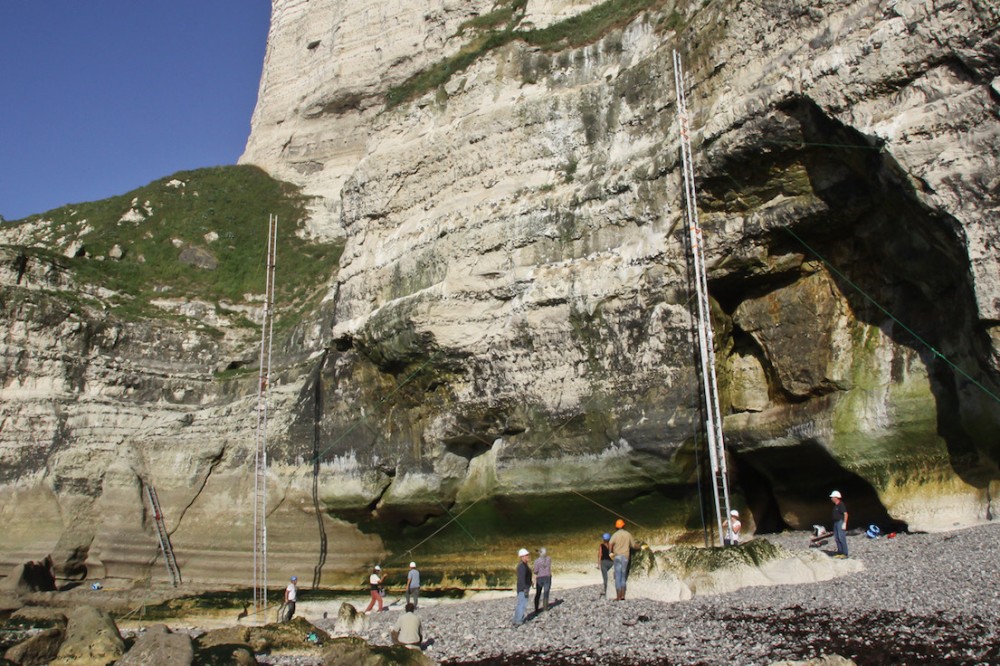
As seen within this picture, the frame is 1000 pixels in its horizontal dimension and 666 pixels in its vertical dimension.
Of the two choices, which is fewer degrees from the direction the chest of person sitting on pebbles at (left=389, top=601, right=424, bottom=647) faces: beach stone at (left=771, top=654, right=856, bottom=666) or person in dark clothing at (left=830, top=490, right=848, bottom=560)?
the person in dark clothing

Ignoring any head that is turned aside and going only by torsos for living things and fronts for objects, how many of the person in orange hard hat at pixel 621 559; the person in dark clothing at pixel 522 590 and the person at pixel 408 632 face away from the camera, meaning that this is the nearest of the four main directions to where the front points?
2

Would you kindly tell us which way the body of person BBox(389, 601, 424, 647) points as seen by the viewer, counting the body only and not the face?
away from the camera

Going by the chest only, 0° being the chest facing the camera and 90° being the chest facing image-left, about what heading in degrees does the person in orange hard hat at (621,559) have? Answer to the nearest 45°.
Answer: approximately 180°

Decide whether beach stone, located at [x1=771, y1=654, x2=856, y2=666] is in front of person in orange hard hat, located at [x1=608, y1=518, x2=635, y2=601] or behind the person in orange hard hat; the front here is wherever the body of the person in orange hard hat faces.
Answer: behind

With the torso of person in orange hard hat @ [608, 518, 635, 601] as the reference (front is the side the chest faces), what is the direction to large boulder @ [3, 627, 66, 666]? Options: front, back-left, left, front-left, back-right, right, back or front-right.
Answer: left

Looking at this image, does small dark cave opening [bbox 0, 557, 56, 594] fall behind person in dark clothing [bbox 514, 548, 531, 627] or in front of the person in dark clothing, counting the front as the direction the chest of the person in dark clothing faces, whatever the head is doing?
behind

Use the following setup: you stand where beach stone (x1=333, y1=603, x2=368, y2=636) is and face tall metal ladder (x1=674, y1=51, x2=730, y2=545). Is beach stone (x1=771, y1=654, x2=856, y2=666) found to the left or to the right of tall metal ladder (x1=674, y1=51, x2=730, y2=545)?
right

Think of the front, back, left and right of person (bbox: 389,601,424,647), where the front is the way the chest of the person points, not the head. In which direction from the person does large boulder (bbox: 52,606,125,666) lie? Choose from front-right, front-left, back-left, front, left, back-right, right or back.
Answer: front-left
